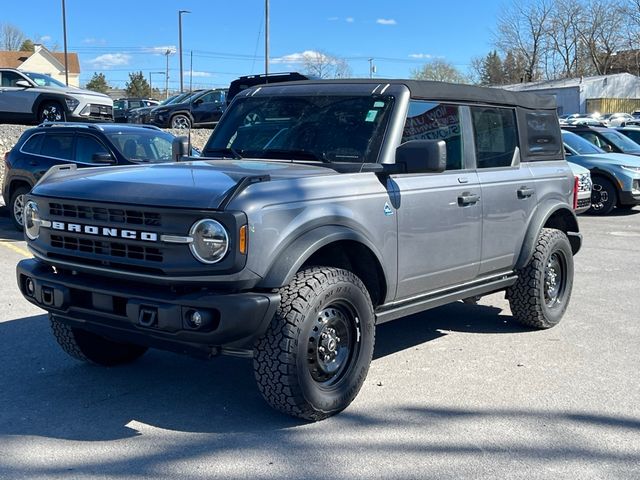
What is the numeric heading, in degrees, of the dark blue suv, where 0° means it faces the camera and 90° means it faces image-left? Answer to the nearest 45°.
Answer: approximately 315°

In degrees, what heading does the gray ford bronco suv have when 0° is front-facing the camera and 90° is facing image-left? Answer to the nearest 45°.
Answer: approximately 45°

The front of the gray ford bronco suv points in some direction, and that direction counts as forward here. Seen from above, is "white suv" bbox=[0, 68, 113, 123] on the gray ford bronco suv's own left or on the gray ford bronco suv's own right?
on the gray ford bronco suv's own right

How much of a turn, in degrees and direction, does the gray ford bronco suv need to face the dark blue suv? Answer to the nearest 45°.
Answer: approximately 90° to its right

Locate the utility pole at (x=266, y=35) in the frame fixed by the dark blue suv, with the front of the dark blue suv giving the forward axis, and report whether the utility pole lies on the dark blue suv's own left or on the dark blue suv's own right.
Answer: on the dark blue suv's own left

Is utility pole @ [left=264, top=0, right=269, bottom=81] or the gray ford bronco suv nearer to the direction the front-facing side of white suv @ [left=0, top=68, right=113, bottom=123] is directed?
the gray ford bronco suv

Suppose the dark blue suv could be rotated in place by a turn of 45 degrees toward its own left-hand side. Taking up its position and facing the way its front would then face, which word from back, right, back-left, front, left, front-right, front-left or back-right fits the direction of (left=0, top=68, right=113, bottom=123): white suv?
left

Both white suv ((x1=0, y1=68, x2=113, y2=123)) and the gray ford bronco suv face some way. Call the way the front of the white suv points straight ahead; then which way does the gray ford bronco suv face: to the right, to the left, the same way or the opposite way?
to the right

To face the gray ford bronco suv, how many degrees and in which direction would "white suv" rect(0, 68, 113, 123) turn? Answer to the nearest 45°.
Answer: approximately 45° to its right

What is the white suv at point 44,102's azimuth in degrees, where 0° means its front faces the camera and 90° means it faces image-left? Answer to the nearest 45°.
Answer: approximately 315°

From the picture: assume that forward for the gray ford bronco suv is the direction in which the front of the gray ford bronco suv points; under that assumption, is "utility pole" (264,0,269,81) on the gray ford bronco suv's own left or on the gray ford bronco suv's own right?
on the gray ford bronco suv's own right
